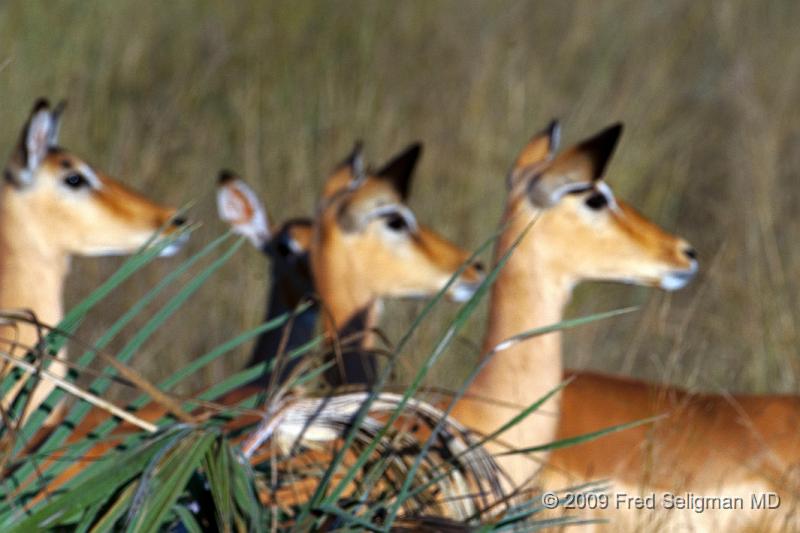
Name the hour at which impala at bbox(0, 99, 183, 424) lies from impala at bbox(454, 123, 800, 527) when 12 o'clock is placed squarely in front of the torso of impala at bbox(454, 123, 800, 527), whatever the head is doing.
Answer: impala at bbox(0, 99, 183, 424) is roughly at 12 o'clock from impala at bbox(454, 123, 800, 527).

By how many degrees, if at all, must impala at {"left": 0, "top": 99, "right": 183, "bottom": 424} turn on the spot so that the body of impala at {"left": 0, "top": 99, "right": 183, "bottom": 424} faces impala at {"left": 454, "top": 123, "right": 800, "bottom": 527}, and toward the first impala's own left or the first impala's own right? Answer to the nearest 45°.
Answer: approximately 45° to the first impala's own right

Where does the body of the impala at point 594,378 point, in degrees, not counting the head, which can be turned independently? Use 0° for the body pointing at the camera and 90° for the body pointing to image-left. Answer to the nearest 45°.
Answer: approximately 90°

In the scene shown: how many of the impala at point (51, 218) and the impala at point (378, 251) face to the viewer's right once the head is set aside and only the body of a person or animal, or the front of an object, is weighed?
2

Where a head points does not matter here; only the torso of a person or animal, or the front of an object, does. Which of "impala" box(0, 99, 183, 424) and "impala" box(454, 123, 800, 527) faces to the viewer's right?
"impala" box(0, 99, 183, 424)

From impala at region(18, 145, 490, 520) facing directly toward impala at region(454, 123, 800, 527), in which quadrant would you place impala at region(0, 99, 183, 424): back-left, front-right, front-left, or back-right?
back-right

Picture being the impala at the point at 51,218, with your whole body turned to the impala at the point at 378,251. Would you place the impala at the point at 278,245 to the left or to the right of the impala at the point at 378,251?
left

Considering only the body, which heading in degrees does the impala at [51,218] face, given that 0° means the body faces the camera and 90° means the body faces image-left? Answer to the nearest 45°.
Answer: approximately 270°

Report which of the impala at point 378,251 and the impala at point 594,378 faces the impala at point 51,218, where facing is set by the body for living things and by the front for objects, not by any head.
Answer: the impala at point 594,378

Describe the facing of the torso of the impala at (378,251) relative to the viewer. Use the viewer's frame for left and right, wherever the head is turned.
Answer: facing to the right of the viewer

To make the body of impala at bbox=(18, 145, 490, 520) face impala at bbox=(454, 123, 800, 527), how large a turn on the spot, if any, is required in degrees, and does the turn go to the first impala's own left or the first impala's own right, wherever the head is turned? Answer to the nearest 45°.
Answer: approximately 45° to the first impala's own right
